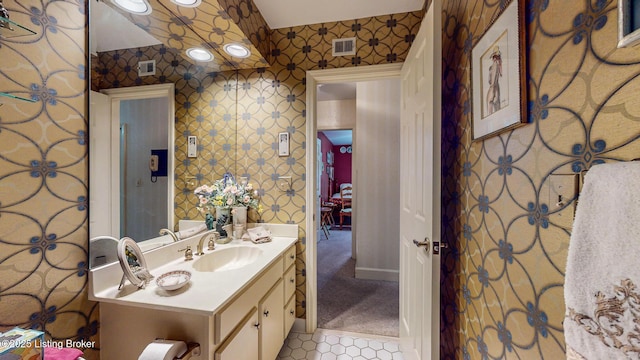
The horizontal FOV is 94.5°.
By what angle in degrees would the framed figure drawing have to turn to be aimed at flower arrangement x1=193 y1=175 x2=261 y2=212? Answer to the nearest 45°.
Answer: approximately 45° to its right

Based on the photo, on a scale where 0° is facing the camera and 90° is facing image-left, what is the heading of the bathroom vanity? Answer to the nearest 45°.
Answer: approximately 315°

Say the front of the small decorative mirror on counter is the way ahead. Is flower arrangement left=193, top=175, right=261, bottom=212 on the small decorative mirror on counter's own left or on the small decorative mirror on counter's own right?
on the small decorative mirror on counter's own left

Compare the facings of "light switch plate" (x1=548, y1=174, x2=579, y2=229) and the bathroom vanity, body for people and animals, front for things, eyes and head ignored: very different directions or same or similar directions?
very different directions

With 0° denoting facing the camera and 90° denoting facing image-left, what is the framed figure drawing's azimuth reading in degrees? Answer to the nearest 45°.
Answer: approximately 45°

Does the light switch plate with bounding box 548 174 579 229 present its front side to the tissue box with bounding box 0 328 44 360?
yes

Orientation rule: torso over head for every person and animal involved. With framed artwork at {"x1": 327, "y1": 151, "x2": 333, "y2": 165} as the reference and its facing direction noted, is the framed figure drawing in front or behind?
in front

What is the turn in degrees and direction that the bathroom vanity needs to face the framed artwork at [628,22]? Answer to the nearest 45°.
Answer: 0° — it already faces it

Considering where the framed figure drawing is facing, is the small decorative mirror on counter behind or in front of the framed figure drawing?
in front

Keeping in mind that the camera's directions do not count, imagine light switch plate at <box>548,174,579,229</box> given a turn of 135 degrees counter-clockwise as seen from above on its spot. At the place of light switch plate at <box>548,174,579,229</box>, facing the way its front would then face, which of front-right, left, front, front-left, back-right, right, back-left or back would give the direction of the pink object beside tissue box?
back-right
